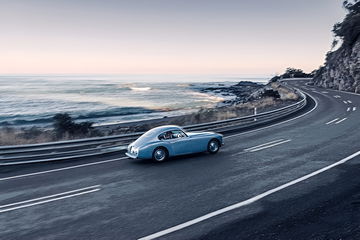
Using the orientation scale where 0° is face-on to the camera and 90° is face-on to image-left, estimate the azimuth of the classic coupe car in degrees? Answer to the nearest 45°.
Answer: approximately 225°
